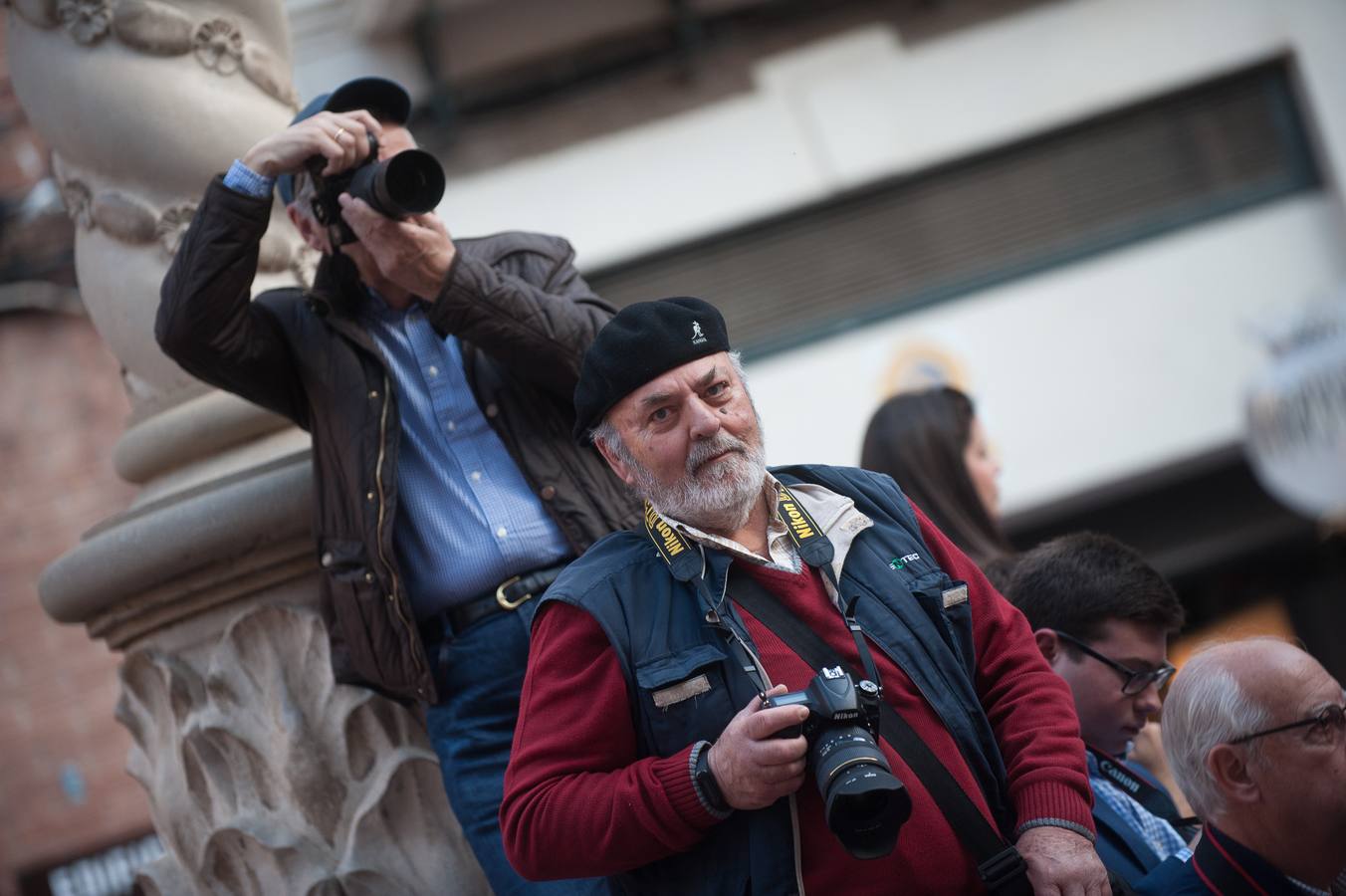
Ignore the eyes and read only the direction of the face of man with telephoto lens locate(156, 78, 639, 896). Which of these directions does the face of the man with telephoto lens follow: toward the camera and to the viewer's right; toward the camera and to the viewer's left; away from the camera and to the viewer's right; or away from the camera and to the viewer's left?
toward the camera and to the viewer's right

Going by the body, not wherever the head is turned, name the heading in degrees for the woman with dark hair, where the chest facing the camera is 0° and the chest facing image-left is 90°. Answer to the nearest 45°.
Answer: approximately 270°

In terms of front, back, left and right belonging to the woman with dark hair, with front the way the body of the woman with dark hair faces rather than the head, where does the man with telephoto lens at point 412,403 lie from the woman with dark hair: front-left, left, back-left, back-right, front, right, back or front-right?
back-right

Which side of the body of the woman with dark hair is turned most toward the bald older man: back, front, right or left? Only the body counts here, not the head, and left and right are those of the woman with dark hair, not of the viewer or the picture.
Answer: right

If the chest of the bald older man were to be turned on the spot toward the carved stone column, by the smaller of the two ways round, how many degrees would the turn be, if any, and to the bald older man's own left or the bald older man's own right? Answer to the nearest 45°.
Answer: approximately 180°

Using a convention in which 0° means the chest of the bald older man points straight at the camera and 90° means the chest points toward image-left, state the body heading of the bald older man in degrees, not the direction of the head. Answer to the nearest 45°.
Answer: approximately 270°

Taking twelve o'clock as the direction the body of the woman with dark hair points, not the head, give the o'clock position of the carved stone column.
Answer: The carved stone column is roughly at 5 o'clock from the woman with dark hair.

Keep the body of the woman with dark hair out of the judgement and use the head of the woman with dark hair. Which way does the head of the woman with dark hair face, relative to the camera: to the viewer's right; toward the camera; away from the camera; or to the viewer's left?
to the viewer's right

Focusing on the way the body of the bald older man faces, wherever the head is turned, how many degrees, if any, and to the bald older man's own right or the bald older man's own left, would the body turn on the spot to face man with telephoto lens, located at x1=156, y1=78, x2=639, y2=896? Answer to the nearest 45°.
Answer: approximately 180°
